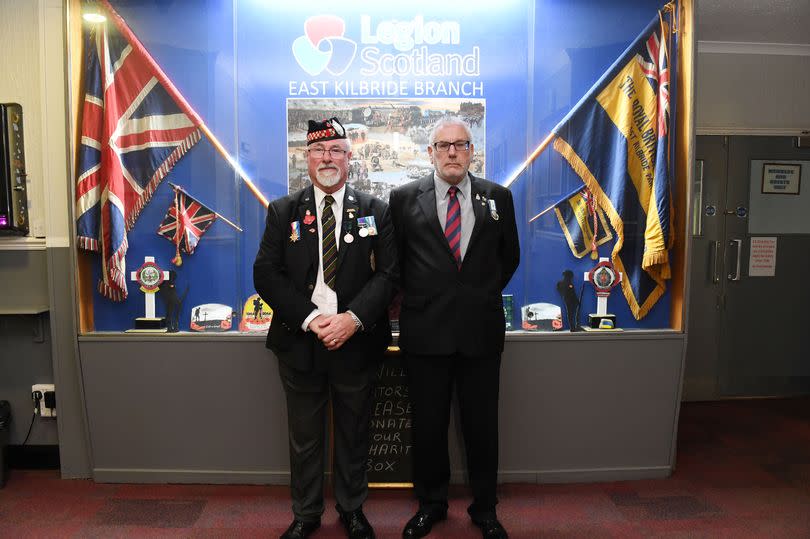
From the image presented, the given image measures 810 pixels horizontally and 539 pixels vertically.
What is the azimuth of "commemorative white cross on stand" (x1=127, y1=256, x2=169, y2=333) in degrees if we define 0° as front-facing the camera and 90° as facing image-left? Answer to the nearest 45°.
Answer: approximately 0°

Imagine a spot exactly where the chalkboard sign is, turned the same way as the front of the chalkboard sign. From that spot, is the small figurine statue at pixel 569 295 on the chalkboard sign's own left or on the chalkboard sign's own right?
on the chalkboard sign's own left

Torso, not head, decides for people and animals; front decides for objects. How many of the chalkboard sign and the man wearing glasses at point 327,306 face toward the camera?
2

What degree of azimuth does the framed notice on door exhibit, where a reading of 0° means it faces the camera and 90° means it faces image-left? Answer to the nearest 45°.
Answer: approximately 0°

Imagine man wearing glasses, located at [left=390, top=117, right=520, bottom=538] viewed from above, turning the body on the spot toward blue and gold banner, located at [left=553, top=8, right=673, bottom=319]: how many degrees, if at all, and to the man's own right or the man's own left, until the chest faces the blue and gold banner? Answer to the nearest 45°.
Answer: approximately 135° to the man's own left

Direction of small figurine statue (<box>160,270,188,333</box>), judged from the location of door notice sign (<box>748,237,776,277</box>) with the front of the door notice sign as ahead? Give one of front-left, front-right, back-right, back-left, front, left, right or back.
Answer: front-right
